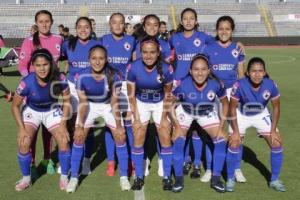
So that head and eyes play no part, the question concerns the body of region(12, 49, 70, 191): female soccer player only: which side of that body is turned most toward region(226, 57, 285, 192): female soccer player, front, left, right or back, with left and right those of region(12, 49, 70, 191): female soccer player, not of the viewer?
left

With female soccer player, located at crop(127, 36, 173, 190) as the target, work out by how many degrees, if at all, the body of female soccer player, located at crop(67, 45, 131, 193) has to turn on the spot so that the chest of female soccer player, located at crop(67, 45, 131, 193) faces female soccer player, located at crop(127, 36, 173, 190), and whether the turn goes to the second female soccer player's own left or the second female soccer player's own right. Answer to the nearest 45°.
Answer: approximately 90° to the second female soccer player's own left

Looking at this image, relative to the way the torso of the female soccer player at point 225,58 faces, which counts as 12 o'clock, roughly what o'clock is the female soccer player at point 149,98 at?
the female soccer player at point 149,98 is roughly at 2 o'clock from the female soccer player at point 225,58.

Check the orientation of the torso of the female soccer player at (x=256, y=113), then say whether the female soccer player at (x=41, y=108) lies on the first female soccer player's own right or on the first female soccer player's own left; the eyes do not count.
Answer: on the first female soccer player's own right

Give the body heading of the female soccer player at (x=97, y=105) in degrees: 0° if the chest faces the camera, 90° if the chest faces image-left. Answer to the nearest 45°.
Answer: approximately 0°

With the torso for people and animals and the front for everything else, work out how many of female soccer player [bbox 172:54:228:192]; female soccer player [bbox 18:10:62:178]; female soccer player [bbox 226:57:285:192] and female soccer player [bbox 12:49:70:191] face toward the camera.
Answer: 4

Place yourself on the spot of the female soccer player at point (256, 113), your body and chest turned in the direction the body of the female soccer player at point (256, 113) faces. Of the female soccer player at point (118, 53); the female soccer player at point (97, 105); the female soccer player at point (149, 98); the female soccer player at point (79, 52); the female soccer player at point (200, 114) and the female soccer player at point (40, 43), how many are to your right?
6

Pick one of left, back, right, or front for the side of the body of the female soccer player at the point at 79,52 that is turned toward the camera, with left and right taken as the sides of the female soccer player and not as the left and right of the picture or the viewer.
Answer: front

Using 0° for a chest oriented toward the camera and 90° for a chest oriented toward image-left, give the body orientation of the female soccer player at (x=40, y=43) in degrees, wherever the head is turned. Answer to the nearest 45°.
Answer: approximately 0°

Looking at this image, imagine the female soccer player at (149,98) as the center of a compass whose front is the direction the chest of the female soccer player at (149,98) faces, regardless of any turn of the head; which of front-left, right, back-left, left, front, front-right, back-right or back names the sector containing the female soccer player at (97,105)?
right

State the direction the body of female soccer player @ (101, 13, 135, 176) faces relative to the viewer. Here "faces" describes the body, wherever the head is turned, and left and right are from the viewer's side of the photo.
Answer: facing the viewer

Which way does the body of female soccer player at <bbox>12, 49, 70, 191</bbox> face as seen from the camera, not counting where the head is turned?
toward the camera

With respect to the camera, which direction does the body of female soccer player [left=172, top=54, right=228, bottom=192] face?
toward the camera
